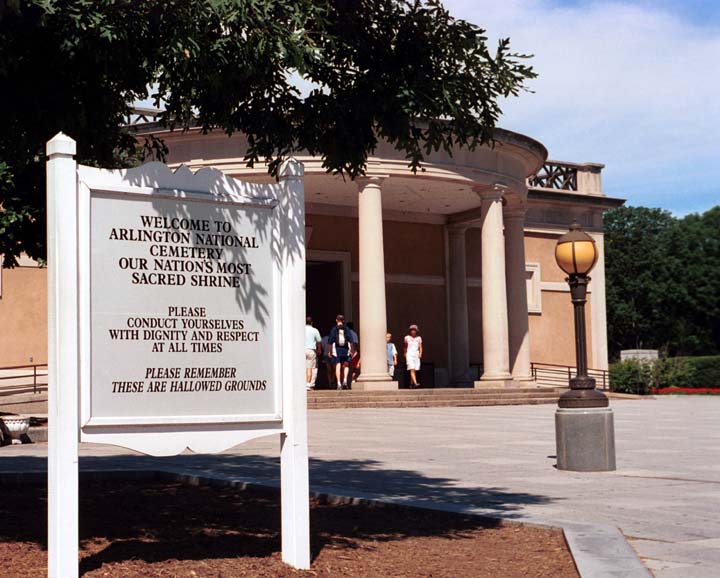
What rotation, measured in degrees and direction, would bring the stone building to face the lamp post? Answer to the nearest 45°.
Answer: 0° — it already faces it

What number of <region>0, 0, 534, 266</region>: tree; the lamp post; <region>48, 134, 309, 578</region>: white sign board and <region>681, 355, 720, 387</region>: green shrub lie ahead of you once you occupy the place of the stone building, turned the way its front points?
3

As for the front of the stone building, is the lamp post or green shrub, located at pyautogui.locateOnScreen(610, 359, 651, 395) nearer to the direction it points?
the lamp post

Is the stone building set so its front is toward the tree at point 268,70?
yes
